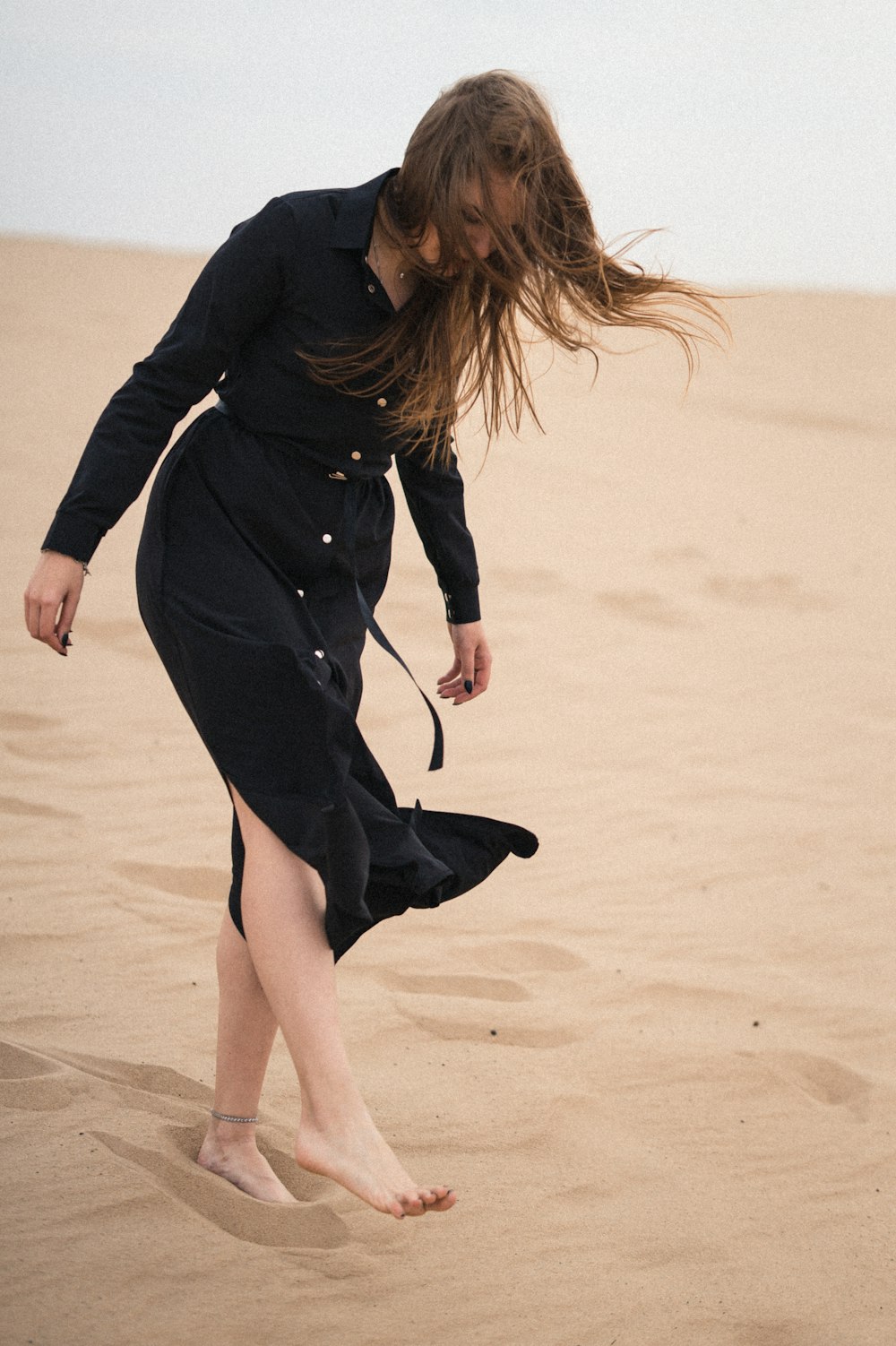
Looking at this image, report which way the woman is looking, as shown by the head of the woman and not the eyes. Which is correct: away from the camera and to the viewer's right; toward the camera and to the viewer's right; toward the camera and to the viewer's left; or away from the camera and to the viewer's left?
toward the camera and to the viewer's right

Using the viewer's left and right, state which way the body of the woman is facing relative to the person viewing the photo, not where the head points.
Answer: facing the viewer and to the right of the viewer
